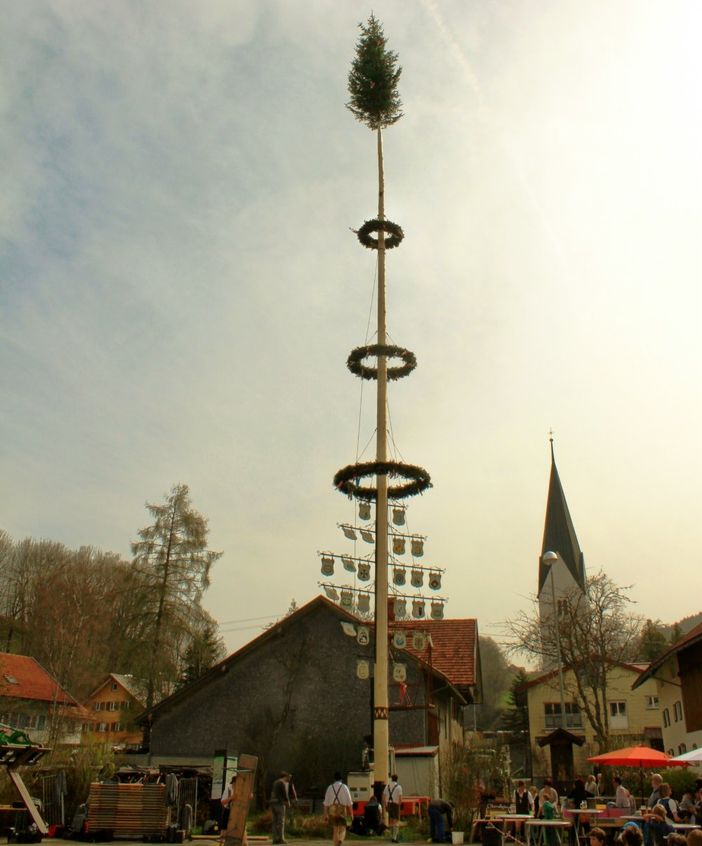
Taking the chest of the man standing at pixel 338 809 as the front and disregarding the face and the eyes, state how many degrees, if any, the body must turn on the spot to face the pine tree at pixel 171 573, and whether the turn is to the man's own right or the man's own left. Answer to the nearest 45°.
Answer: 0° — they already face it

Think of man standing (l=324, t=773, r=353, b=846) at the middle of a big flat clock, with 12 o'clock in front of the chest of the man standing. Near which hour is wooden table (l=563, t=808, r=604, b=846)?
The wooden table is roughly at 2 o'clock from the man standing.

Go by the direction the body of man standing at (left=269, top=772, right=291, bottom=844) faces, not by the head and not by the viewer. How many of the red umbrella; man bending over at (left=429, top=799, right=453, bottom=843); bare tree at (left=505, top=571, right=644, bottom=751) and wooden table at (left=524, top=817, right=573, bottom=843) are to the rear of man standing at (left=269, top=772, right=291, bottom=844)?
0

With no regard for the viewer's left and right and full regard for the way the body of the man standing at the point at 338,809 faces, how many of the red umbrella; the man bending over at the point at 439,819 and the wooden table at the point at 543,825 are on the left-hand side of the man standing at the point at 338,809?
0

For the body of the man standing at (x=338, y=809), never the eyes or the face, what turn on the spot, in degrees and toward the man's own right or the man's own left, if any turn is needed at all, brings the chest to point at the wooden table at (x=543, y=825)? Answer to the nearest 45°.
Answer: approximately 90° to the man's own right

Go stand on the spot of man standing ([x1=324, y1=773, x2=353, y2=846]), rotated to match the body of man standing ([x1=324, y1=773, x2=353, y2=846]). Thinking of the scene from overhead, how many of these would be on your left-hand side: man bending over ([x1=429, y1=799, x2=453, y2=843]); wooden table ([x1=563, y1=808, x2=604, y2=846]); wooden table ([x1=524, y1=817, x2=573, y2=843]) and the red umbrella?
0

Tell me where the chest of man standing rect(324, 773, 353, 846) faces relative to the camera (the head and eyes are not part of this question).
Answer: away from the camera

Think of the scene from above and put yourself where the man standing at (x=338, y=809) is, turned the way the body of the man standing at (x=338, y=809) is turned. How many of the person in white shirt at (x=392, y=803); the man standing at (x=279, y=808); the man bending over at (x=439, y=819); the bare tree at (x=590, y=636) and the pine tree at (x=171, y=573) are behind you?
0

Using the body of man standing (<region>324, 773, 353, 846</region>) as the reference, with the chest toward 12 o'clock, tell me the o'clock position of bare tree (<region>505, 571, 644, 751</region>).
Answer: The bare tree is roughly at 1 o'clock from the man standing.
